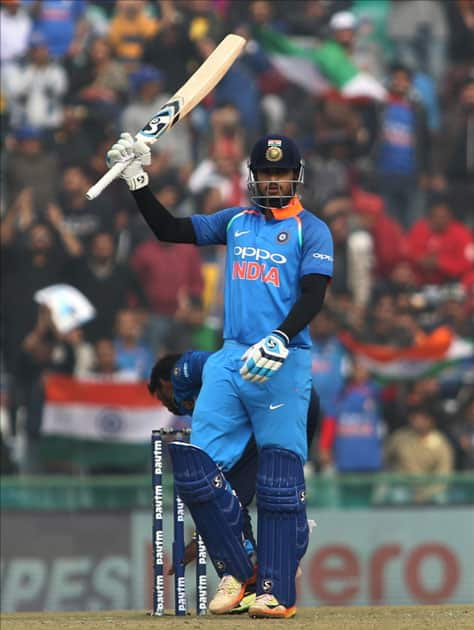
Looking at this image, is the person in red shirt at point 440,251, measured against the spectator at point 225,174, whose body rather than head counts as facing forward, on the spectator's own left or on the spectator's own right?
on the spectator's own left

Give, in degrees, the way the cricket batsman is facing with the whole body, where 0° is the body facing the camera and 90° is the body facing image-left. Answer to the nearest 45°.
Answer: approximately 0°

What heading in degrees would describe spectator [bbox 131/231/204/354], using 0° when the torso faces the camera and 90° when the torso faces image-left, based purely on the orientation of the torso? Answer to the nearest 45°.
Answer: approximately 0°

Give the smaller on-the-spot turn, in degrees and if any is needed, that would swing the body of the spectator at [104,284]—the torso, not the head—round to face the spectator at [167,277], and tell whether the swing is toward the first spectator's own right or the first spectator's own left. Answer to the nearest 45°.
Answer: approximately 90° to the first spectator's own left
